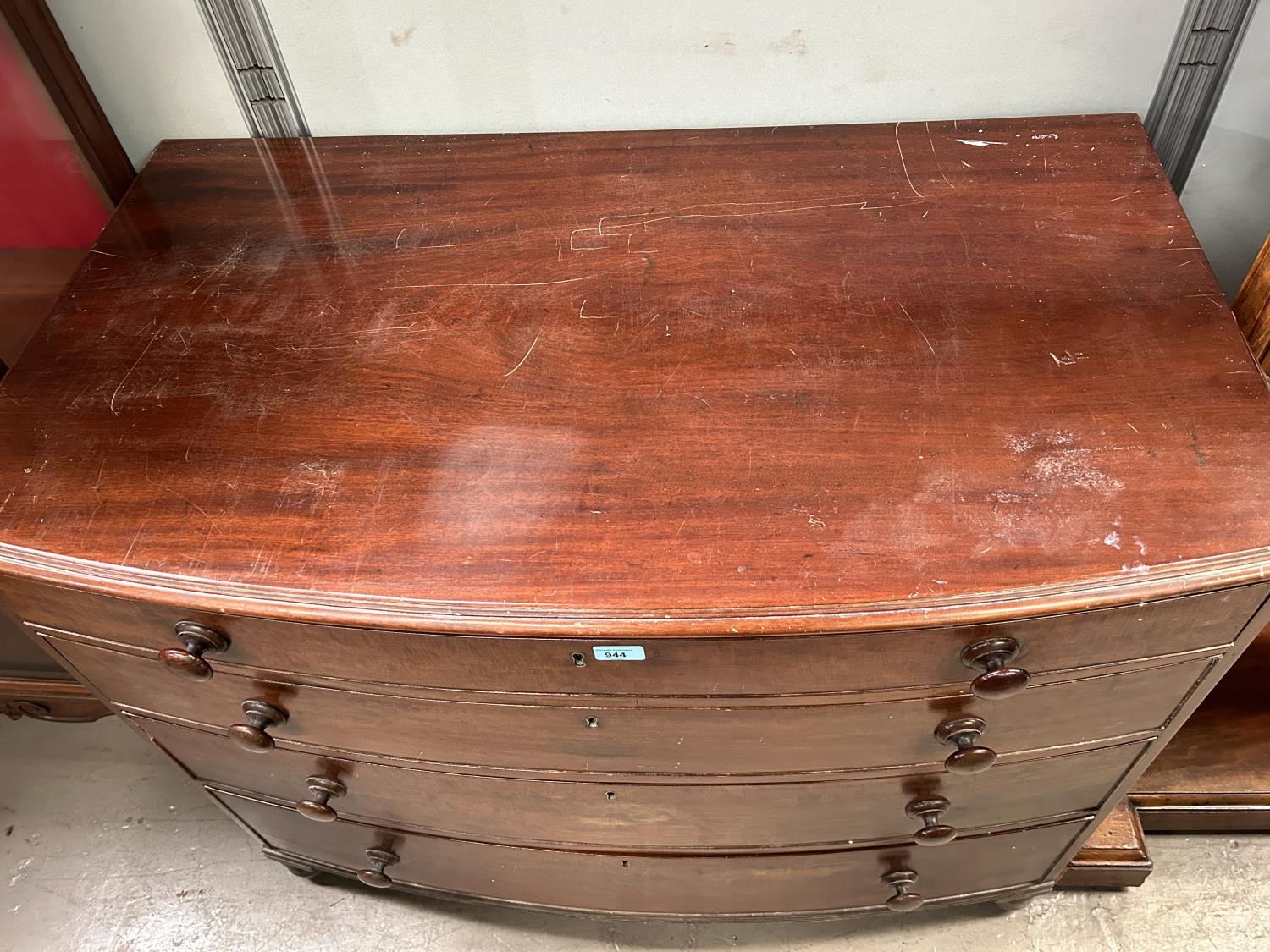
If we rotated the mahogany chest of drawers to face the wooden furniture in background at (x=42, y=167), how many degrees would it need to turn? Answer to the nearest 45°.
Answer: approximately 135° to its right

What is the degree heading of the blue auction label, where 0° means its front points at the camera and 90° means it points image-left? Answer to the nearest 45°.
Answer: approximately 0°

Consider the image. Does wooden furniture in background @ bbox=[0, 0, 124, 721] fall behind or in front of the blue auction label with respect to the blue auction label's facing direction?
behind

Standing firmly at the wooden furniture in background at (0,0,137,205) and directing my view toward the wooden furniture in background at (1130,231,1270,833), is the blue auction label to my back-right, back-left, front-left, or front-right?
front-right

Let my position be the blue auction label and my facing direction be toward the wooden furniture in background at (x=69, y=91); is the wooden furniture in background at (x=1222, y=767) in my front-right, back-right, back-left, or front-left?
back-right

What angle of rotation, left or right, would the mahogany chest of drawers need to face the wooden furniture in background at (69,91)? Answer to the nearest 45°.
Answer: approximately 135° to its right

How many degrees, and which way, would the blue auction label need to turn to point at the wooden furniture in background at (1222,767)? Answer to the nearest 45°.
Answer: approximately 90° to its left

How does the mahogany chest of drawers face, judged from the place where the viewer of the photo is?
facing the viewer

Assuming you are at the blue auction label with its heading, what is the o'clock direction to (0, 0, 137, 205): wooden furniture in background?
The wooden furniture in background is roughly at 5 o'clock from the blue auction label.

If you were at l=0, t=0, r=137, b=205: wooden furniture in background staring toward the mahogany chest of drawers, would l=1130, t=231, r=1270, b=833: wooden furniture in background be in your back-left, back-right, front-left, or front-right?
front-left

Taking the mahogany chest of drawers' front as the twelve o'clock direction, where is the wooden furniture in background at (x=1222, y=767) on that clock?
The wooden furniture in background is roughly at 9 o'clock from the mahogany chest of drawers.
